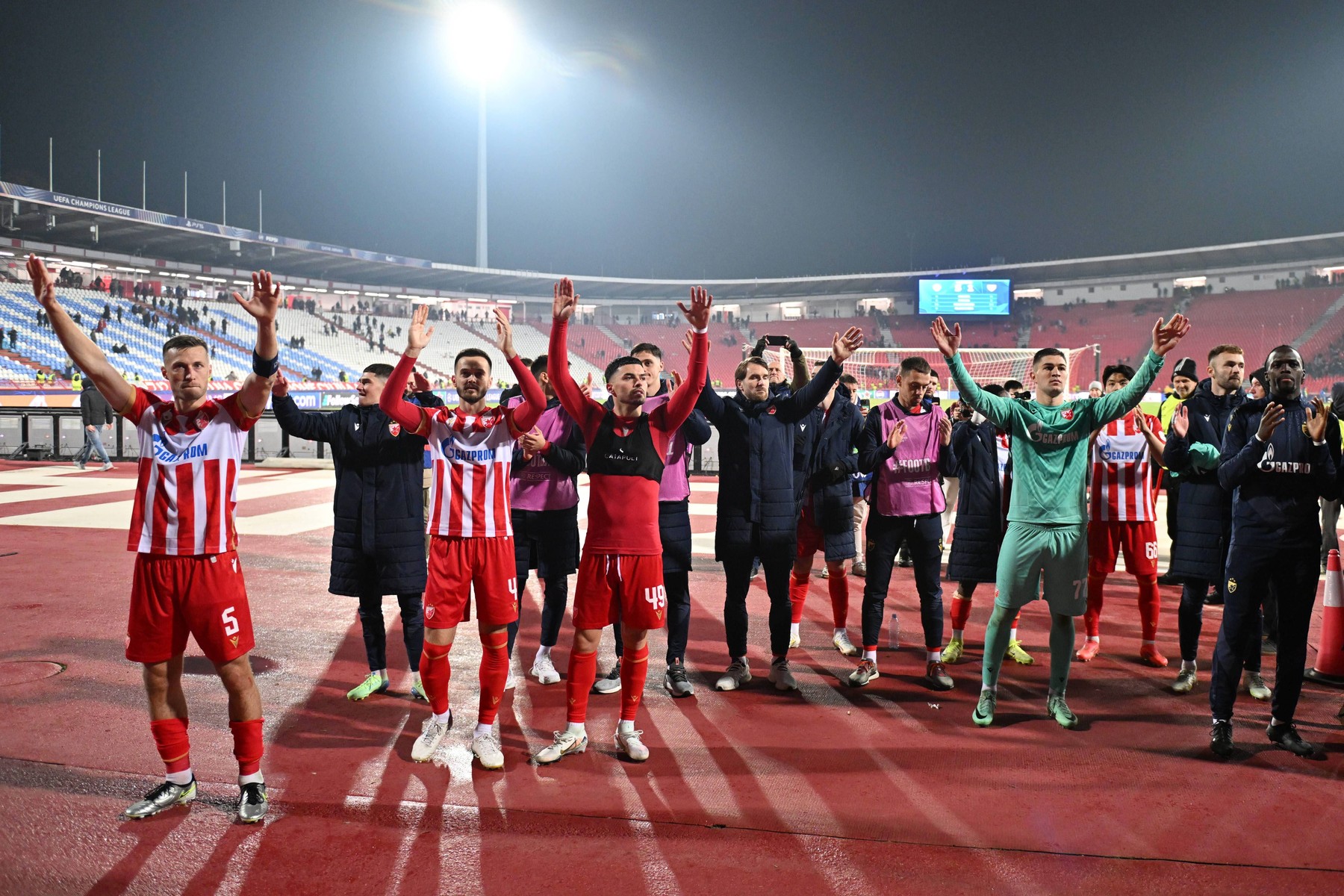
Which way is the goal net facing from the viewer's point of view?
toward the camera

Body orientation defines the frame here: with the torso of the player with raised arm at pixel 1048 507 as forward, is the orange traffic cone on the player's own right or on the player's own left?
on the player's own left

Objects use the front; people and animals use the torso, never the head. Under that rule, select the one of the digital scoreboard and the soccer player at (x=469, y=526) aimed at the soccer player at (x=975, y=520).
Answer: the digital scoreboard

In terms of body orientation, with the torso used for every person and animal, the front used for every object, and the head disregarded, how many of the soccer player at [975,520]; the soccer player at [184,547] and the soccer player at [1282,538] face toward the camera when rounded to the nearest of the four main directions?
3

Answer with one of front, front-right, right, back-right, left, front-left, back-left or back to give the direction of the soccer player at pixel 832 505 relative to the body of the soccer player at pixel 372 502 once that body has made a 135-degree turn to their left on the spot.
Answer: front

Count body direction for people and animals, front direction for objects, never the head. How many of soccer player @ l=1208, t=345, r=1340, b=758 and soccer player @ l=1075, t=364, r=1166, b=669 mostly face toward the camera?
2

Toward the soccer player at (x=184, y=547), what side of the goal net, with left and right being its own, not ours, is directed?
front

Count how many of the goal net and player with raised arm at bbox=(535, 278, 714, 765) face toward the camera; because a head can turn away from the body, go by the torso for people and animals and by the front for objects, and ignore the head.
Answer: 2

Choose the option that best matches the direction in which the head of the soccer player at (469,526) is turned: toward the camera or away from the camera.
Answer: toward the camera

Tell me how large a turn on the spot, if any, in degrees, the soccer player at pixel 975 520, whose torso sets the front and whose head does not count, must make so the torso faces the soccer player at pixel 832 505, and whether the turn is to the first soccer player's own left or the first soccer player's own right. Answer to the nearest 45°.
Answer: approximately 90° to the first soccer player's own right

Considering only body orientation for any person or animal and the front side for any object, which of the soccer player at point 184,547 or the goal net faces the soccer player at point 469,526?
the goal net

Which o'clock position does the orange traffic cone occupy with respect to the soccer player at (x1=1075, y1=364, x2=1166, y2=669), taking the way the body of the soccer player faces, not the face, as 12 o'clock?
The orange traffic cone is roughly at 9 o'clock from the soccer player.

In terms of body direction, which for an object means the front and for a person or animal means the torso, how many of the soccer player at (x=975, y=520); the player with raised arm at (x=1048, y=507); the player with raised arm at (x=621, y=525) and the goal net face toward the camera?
4

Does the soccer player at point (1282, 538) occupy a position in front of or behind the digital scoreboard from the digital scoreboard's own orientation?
in front

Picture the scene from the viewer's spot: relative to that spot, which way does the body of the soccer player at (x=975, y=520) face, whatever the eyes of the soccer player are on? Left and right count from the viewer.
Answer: facing the viewer
